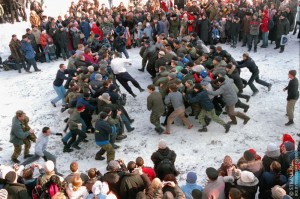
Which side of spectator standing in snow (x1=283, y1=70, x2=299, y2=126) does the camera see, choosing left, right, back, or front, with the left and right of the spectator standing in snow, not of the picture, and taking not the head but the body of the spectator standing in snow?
left
